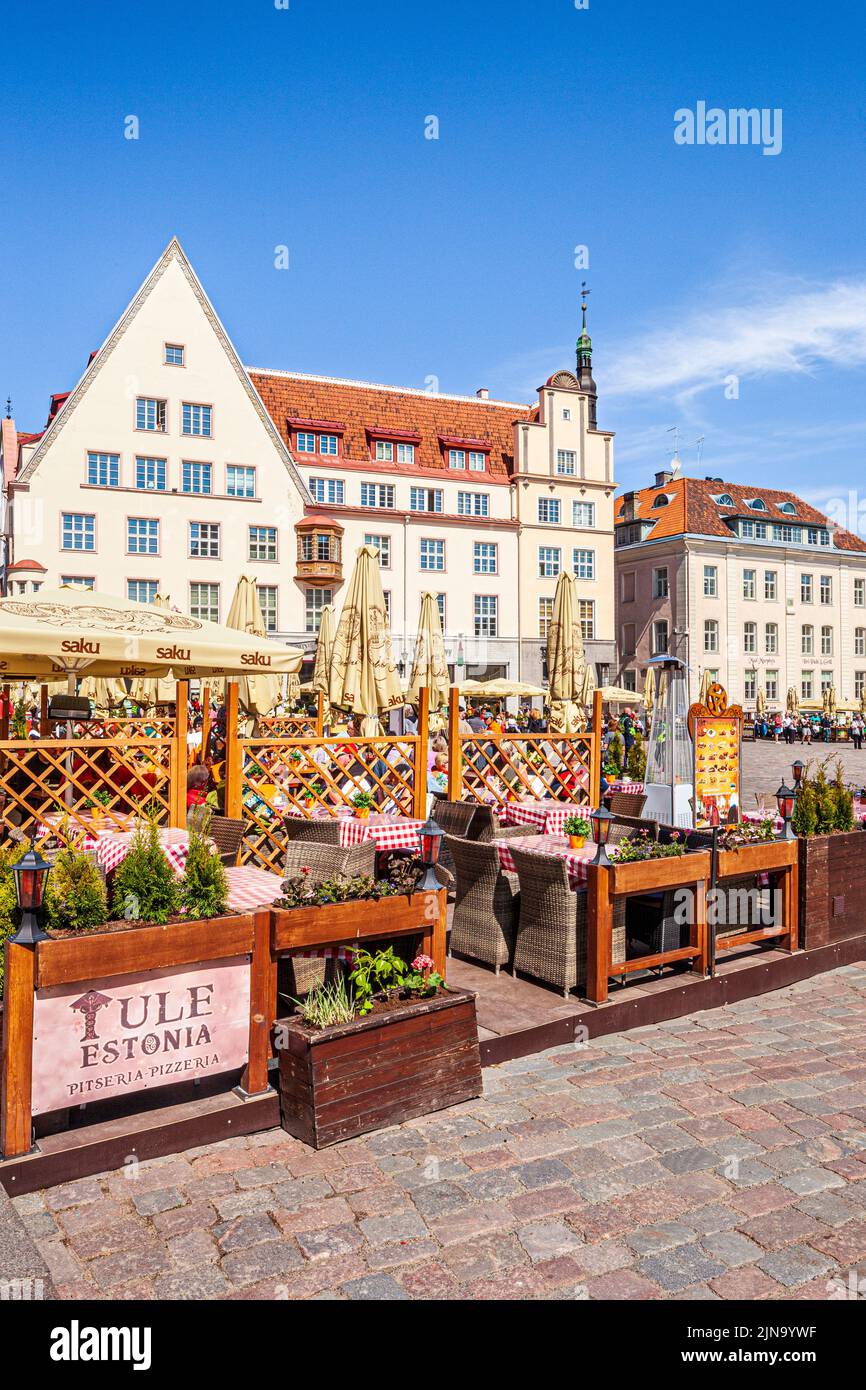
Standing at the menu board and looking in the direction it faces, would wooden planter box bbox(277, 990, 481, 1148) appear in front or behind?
in front

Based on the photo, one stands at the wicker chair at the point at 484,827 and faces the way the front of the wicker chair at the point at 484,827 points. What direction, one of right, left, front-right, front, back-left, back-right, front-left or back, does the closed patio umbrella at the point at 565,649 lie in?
front-left

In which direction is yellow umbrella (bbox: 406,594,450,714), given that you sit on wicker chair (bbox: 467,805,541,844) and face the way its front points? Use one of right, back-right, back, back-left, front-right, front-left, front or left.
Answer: front-left

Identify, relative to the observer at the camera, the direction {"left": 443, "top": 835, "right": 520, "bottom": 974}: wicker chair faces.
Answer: facing away from the viewer and to the right of the viewer

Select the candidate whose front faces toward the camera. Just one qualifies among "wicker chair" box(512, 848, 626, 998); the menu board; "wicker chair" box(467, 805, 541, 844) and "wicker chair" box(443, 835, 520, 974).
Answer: the menu board

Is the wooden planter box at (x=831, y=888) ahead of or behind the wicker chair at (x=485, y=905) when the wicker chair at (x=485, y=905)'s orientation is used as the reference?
ahead

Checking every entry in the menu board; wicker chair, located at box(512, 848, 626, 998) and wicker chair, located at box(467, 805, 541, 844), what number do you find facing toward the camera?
1

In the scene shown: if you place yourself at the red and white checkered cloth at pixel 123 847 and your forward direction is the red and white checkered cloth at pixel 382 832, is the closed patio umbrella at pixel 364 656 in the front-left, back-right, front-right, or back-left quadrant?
front-left

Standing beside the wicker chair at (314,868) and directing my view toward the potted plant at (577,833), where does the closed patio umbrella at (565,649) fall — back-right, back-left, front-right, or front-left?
front-left

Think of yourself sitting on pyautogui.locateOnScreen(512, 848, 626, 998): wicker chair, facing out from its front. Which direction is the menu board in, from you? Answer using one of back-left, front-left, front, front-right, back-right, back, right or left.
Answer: front

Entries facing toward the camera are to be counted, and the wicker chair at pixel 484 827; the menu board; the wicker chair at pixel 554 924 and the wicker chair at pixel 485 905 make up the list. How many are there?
1

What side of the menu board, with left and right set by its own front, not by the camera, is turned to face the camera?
front
